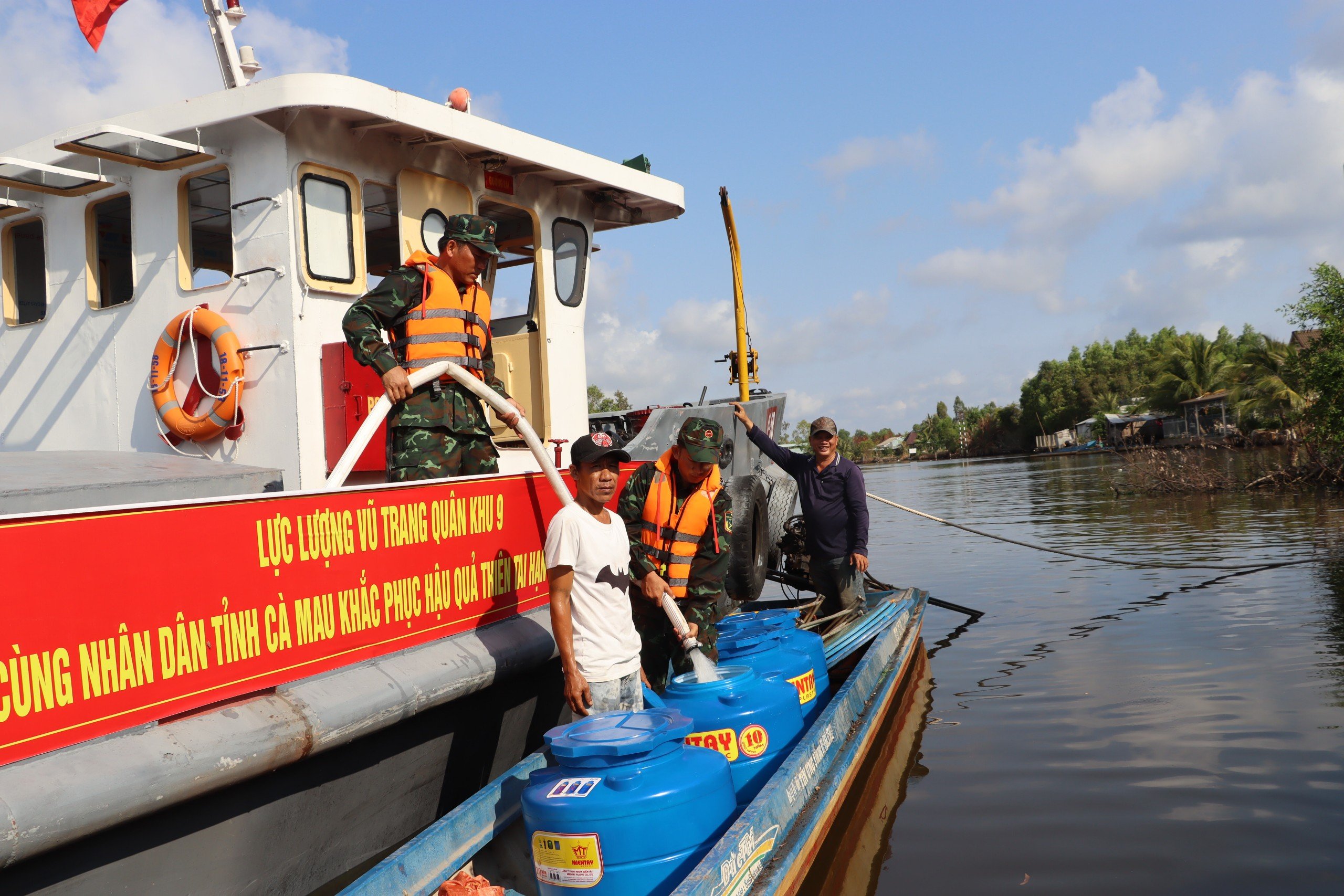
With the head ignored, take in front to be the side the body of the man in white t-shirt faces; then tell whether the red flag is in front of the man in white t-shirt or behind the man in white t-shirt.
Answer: behind

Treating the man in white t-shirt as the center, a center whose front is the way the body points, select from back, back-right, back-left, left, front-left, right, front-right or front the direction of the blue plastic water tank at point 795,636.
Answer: left

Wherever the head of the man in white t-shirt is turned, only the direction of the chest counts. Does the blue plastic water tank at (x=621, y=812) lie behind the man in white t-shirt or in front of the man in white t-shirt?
in front

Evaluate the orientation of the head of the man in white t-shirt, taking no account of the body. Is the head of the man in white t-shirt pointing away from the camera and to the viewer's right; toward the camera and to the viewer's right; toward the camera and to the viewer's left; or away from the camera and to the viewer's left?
toward the camera and to the viewer's right

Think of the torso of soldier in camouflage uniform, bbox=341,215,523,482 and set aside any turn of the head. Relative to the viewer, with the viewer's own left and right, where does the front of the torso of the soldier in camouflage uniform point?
facing the viewer and to the right of the viewer

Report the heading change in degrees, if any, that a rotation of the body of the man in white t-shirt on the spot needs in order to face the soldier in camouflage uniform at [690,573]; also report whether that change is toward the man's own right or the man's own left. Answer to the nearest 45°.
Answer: approximately 90° to the man's own left

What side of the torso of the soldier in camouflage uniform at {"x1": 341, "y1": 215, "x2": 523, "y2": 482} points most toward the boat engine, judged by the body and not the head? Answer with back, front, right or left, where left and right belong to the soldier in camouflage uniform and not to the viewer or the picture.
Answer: left

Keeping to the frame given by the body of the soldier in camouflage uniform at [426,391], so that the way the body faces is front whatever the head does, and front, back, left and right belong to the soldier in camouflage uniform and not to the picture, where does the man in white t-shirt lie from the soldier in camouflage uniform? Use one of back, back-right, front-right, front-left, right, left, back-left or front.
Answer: front

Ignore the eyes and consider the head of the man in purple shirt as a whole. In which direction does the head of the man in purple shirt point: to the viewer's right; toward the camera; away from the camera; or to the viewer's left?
toward the camera

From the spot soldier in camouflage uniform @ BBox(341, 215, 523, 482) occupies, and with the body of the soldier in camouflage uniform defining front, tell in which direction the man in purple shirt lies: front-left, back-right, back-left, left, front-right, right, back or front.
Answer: left

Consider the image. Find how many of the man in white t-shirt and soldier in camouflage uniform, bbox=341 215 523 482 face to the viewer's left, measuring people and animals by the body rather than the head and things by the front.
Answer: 0

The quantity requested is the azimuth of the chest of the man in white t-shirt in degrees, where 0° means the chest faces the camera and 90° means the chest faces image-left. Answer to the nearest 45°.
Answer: approximately 315°

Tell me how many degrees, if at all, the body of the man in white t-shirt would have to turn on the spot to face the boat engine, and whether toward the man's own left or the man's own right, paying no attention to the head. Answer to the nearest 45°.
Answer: approximately 135° to the man's own left

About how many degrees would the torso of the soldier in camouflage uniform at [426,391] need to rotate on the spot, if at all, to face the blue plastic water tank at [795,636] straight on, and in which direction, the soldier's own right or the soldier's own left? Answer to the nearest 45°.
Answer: approximately 45° to the soldier's own left

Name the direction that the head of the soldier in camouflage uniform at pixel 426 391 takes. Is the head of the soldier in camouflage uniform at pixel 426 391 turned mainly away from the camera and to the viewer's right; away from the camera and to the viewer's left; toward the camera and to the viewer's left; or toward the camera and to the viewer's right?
toward the camera and to the viewer's right

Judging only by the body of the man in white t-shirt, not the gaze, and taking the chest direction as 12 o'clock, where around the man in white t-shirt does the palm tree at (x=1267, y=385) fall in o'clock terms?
The palm tree is roughly at 9 o'clock from the man in white t-shirt.

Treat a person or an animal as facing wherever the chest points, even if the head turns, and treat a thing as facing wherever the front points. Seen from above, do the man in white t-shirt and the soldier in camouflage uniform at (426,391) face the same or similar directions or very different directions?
same or similar directions
